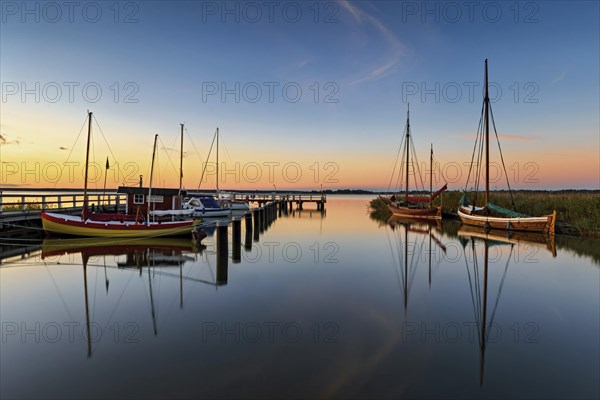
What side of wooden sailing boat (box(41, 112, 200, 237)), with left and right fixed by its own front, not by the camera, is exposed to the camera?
left

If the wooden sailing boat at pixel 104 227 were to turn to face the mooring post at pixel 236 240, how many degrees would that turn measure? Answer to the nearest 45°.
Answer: approximately 135° to its left

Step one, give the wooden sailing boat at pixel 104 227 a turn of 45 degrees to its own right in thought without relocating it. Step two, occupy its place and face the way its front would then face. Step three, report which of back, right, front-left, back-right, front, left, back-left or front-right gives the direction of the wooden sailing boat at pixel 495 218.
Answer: back-right

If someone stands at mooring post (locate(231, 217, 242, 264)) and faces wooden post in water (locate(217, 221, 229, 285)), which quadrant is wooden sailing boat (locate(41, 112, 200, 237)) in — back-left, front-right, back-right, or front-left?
back-right

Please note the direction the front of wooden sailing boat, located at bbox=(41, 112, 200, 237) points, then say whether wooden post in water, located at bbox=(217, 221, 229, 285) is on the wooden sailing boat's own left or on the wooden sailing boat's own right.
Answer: on the wooden sailing boat's own left
